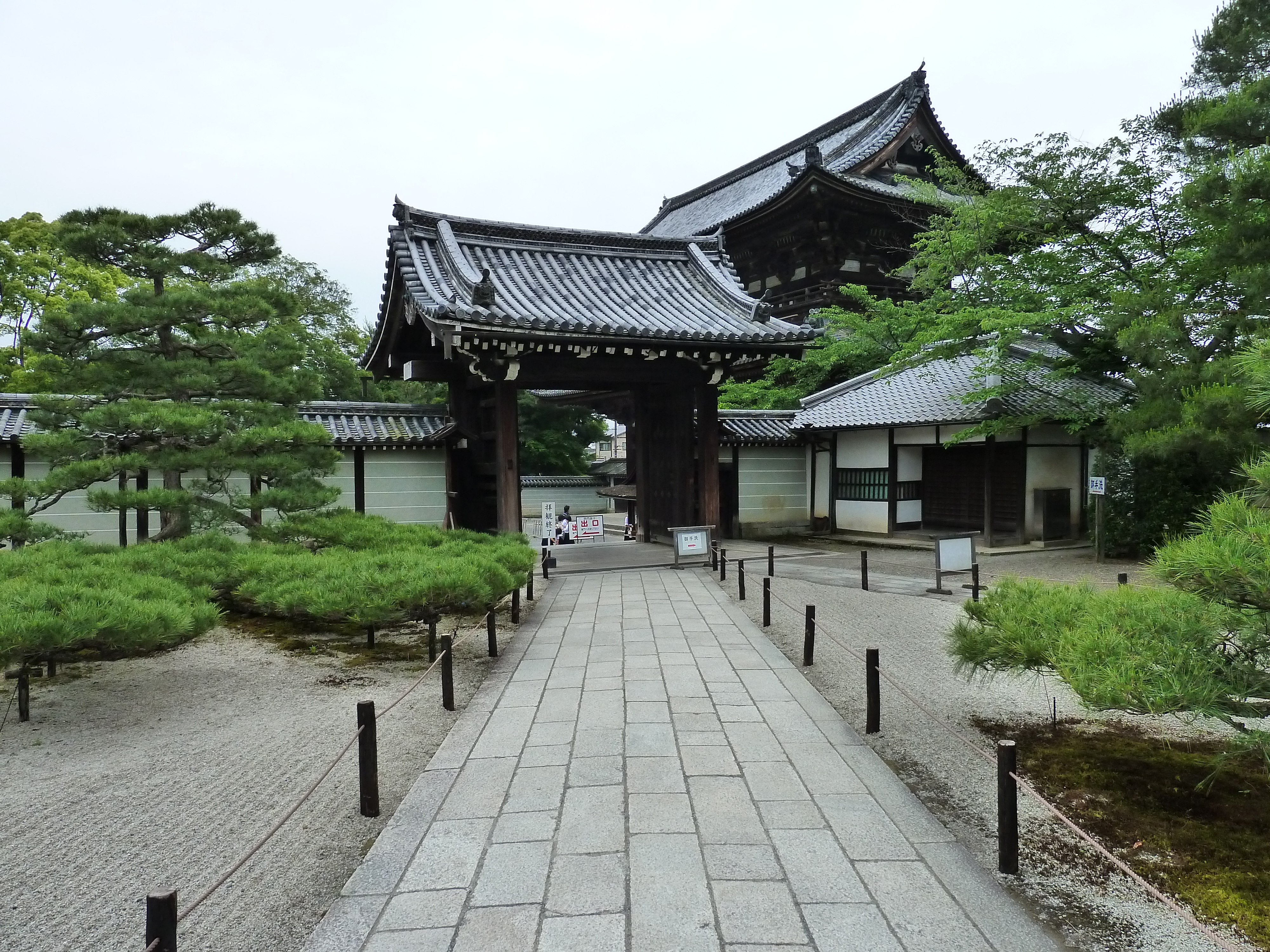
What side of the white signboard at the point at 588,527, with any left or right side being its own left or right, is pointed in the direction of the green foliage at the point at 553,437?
back

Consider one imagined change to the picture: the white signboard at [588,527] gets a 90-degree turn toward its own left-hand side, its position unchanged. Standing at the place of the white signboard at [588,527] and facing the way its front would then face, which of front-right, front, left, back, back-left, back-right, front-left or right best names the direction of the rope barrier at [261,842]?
right

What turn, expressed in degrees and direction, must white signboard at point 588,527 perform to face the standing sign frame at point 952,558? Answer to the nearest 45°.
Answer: approximately 45° to its left

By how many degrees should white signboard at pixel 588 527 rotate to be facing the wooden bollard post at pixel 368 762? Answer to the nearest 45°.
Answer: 0° — it already faces it

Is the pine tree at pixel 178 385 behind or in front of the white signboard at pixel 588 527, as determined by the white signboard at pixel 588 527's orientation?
in front

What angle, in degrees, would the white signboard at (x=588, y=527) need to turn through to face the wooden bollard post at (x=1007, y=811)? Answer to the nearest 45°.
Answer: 0° — it already faces it

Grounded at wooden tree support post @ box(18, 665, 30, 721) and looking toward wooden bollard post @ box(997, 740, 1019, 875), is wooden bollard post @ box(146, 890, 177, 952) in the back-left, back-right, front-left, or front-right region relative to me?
front-right

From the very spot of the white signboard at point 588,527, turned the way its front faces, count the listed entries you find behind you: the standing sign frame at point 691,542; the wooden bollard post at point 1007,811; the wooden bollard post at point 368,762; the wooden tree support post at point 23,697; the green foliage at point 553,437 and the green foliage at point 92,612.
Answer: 1

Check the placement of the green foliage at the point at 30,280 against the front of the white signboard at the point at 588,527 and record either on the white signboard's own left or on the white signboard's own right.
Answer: on the white signboard's own right

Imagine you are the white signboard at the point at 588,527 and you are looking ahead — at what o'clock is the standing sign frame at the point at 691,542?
The standing sign frame is roughly at 11 o'clock from the white signboard.

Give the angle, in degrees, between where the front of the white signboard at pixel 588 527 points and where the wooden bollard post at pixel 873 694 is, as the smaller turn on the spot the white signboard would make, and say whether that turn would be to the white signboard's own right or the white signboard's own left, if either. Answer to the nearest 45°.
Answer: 0° — it already faces it

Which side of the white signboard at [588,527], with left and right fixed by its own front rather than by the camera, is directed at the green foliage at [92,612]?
front

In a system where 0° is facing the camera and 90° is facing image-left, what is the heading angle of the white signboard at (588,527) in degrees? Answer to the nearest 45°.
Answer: approximately 0°

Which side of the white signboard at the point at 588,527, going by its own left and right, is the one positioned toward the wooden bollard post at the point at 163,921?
front
